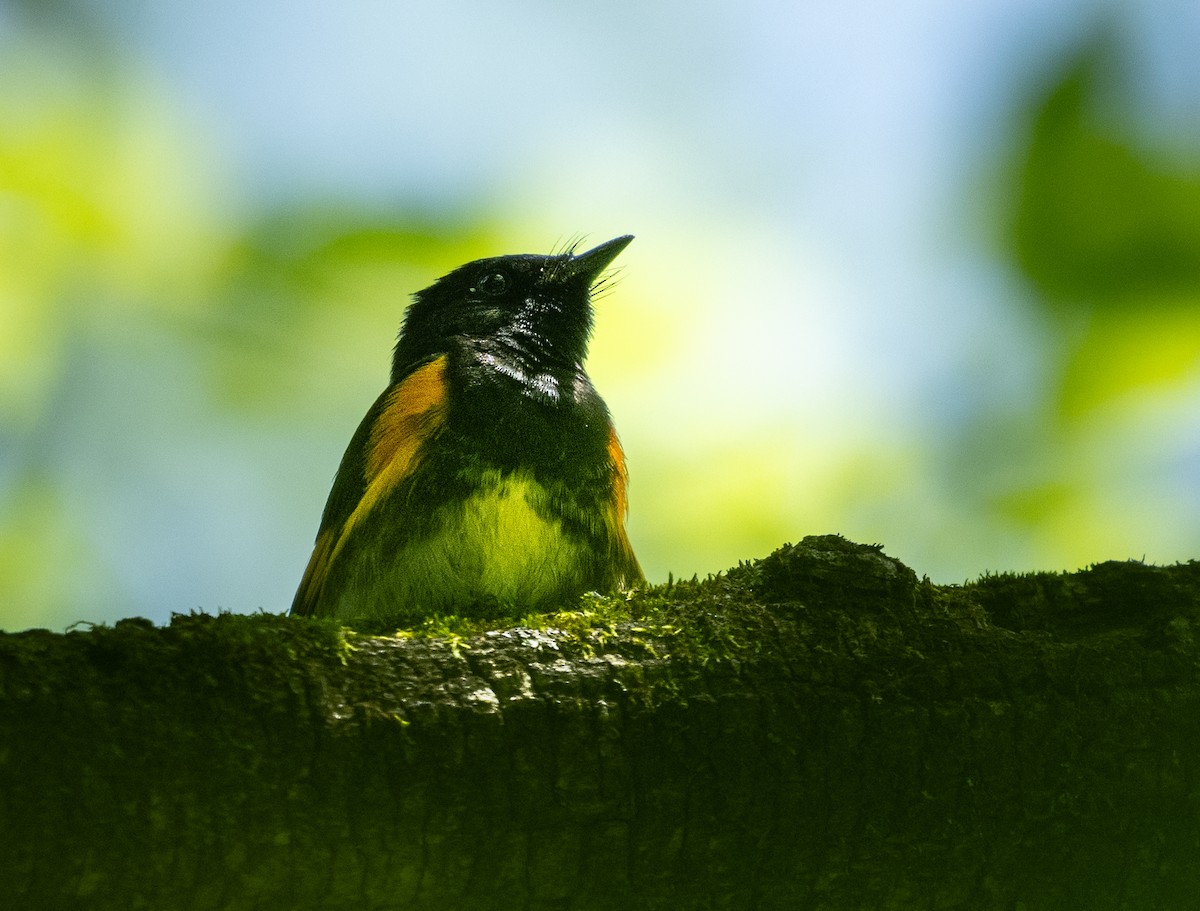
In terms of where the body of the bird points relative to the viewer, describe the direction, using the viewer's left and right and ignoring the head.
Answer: facing the viewer and to the right of the viewer
